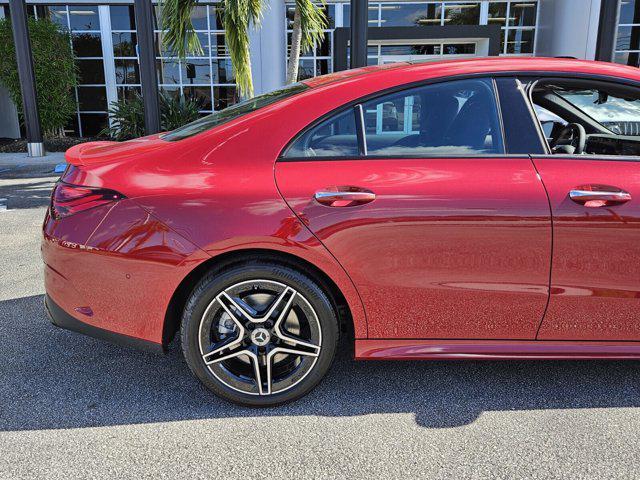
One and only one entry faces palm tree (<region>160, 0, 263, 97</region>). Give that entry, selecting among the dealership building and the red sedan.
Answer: the dealership building

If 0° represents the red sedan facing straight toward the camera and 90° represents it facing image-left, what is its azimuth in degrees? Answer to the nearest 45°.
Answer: approximately 270°

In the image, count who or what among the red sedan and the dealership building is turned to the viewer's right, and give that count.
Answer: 1

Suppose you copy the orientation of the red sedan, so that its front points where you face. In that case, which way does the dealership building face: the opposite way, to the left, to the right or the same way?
to the right

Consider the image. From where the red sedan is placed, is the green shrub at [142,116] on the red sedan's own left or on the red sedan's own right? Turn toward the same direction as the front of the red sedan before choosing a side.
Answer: on the red sedan's own left

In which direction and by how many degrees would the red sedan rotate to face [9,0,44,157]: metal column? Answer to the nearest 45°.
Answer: approximately 135° to its left

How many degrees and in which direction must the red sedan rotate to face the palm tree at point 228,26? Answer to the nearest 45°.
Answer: approximately 90° to its left

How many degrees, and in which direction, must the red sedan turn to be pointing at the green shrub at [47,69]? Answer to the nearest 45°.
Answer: approximately 135° to its left

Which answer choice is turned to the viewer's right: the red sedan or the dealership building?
the red sedan

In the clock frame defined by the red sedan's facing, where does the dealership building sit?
The dealership building is roughly at 9 o'clock from the red sedan.

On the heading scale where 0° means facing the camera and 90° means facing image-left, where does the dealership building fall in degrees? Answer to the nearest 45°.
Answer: approximately 0°
